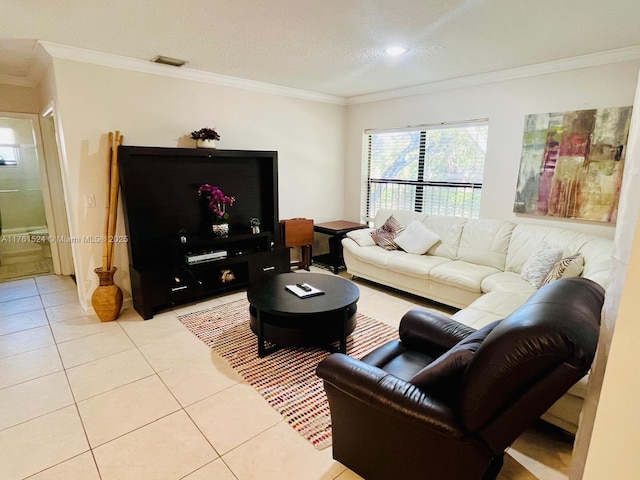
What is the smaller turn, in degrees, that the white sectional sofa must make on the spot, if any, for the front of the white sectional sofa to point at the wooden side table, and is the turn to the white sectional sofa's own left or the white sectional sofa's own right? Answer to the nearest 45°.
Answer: approximately 45° to the white sectional sofa's own right

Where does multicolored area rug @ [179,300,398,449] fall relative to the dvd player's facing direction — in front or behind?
in front

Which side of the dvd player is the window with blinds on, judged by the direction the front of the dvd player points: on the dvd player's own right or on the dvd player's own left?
on the dvd player's own left

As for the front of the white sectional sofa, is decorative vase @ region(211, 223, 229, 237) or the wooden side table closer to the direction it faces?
the decorative vase

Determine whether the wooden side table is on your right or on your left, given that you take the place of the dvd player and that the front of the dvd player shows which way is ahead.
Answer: on your left

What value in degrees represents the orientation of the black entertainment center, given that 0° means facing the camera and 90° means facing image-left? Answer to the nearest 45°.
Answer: approximately 315°

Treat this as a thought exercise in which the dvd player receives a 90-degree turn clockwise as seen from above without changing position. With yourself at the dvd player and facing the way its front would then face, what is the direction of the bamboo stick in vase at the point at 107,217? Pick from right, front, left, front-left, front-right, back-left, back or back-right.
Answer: front-right

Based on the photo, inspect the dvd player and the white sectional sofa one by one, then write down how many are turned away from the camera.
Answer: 0

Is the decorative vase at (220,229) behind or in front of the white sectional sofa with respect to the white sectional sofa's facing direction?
in front

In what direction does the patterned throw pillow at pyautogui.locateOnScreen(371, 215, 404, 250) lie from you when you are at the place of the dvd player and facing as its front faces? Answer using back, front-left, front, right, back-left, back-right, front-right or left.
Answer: front-left

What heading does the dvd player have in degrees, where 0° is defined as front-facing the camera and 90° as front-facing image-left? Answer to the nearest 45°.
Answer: approximately 315°

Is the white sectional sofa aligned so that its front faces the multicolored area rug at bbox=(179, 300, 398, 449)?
yes

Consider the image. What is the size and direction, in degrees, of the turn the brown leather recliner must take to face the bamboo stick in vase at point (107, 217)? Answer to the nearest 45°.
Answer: approximately 45° to its left

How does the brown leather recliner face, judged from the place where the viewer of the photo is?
facing away from the viewer and to the left of the viewer
